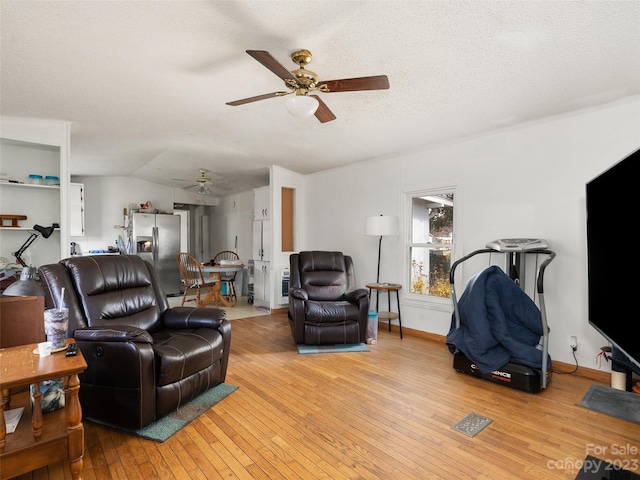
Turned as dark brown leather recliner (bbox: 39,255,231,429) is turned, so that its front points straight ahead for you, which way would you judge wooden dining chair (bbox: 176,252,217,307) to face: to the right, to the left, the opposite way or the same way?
to the left

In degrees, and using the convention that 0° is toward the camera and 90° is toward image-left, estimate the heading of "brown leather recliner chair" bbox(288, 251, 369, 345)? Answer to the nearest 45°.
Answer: approximately 0°

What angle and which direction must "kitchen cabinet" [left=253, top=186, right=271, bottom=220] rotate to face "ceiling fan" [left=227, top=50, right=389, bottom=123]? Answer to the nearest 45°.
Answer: approximately 45° to its left

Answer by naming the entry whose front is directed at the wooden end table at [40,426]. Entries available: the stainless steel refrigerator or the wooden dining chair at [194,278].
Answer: the stainless steel refrigerator

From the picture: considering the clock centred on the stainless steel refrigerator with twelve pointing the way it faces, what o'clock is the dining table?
The dining table is roughly at 11 o'clock from the stainless steel refrigerator.

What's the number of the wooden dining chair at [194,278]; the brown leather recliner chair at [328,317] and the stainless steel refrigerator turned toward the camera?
2

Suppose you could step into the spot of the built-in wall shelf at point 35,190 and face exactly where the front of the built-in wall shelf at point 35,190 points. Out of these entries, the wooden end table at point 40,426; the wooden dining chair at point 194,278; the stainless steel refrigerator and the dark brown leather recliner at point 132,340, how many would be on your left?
2

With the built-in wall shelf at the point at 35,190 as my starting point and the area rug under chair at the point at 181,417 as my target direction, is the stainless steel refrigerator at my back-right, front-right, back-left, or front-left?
back-left

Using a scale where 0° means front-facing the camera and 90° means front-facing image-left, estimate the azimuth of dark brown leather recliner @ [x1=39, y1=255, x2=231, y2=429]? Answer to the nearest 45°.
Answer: approximately 315°

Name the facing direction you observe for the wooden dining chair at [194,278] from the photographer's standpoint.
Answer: facing away from the viewer and to the right of the viewer

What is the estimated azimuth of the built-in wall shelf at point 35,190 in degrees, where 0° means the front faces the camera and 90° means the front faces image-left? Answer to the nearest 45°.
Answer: approximately 315°

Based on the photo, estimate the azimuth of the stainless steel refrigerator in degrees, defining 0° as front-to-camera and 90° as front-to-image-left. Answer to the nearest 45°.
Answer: approximately 0°
